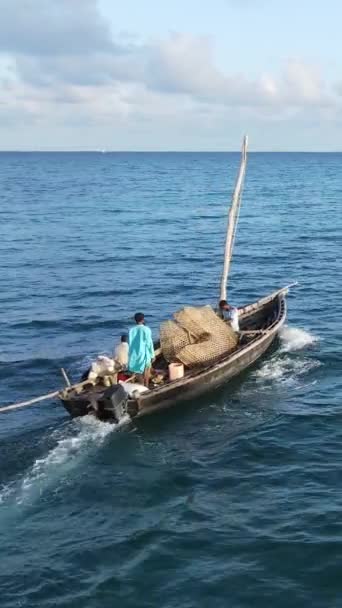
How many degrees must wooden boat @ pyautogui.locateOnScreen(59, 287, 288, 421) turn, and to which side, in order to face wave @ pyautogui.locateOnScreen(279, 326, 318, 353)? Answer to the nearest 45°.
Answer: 0° — it already faces it

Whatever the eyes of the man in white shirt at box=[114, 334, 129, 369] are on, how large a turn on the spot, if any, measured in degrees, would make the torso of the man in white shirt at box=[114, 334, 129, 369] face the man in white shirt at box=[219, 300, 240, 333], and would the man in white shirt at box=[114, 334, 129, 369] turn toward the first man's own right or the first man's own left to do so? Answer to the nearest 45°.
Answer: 0° — they already face them

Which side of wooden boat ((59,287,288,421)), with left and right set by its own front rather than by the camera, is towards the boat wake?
back

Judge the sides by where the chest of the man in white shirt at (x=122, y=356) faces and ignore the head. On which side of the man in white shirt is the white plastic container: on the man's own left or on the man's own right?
on the man's own right

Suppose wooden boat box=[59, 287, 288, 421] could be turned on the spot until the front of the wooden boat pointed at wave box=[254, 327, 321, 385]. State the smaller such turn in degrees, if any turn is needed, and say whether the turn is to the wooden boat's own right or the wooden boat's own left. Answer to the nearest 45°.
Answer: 0° — it already faces it

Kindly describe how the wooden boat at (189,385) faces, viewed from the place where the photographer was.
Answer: facing away from the viewer and to the right of the viewer

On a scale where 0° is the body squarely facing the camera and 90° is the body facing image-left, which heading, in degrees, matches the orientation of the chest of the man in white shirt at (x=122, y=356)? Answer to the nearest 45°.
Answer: approximately 225°
